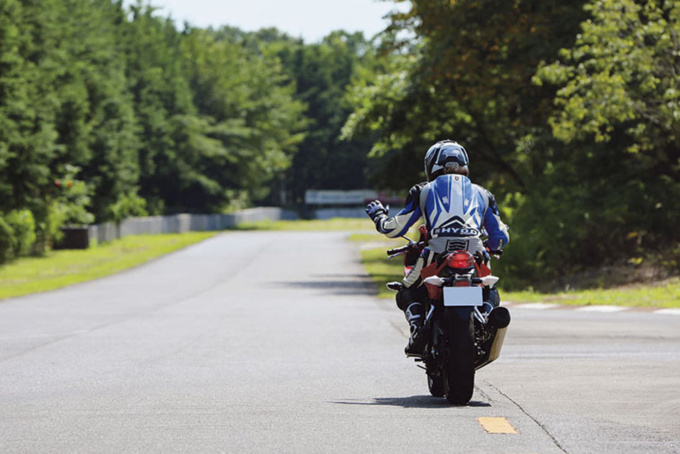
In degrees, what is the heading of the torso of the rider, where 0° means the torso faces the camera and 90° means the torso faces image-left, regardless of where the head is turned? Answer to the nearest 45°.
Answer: approximately 180°

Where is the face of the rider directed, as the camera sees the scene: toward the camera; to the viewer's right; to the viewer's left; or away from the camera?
away from the camera

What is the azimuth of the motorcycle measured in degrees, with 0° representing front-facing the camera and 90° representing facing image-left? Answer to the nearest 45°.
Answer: approximately 180°
